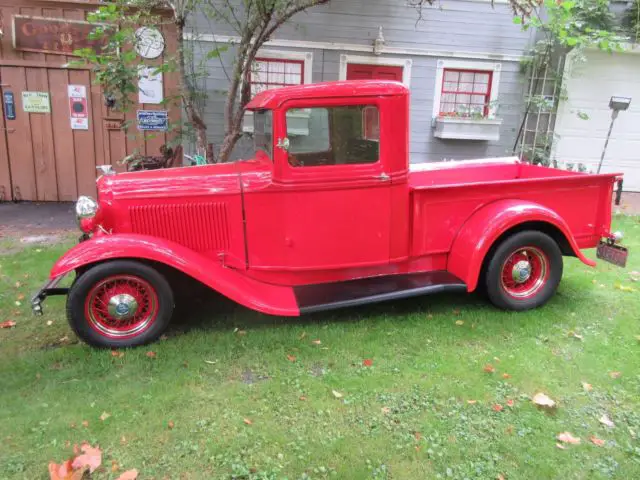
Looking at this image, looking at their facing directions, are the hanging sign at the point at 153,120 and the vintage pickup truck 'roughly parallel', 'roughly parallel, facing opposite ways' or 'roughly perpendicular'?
roughly perpendicular

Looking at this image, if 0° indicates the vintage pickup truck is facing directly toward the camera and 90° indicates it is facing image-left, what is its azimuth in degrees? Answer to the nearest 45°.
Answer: approximately 90°

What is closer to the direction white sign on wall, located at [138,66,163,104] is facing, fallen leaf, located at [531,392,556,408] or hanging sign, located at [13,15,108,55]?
the fallen leaf

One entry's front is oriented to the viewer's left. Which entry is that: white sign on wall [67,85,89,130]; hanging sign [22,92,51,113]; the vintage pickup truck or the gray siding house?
the vintage pickup truck

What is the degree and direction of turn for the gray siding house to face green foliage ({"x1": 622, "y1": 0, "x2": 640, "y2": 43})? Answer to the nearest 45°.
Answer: approximately 90° to its left

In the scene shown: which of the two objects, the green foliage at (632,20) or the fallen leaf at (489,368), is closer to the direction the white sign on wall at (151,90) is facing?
the fallen leaf

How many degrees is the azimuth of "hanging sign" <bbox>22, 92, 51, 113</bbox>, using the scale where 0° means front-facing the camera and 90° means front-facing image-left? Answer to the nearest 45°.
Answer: approximately 0°

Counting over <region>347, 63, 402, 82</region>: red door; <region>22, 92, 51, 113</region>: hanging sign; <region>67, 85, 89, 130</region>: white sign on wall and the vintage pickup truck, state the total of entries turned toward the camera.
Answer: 3

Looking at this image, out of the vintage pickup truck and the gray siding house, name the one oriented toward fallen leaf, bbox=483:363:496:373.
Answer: the gray siding house
